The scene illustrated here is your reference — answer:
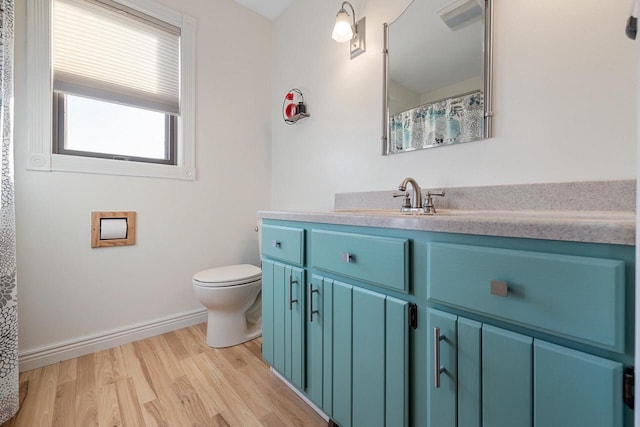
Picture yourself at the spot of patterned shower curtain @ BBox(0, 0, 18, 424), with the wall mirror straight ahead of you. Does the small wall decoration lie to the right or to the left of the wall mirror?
left

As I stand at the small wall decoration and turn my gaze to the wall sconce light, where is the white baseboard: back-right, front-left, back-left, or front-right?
back-right

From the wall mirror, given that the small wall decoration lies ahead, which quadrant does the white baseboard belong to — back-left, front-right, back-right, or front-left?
front-left

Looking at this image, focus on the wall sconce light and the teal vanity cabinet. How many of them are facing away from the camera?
0

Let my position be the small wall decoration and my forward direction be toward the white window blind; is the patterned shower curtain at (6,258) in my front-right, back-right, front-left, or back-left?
front-left

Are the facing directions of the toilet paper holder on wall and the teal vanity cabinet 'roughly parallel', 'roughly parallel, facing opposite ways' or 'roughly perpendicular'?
roughly perpendicular

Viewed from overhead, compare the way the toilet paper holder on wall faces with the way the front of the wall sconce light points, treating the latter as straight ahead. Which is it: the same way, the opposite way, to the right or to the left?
to the left

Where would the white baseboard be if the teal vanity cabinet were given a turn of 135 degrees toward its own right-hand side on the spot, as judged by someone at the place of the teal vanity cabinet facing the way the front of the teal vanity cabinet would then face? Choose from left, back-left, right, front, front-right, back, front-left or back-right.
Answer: left

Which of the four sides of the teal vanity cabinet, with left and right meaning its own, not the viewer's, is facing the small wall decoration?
right

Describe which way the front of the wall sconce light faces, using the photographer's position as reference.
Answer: facing the viewer and to the left of the viewer

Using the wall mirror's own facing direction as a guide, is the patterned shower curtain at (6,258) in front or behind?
in front

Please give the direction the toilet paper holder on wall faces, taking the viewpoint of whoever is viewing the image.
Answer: facing the viewer

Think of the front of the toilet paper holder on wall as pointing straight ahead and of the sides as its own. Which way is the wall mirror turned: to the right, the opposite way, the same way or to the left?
to the right
